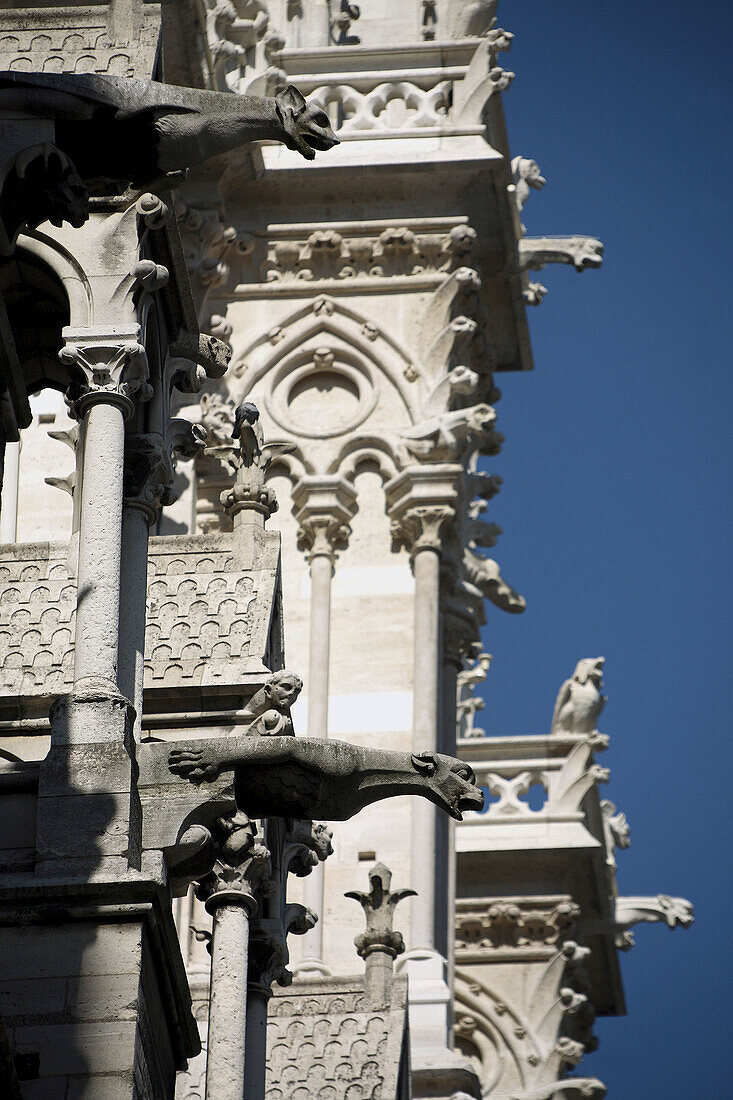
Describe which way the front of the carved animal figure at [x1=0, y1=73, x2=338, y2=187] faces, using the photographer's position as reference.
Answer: facing to the right of the viewer

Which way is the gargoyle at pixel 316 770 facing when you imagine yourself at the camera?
facing to the right of the viewer

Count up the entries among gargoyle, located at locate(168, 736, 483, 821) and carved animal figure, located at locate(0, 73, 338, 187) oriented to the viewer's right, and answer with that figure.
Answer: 2
